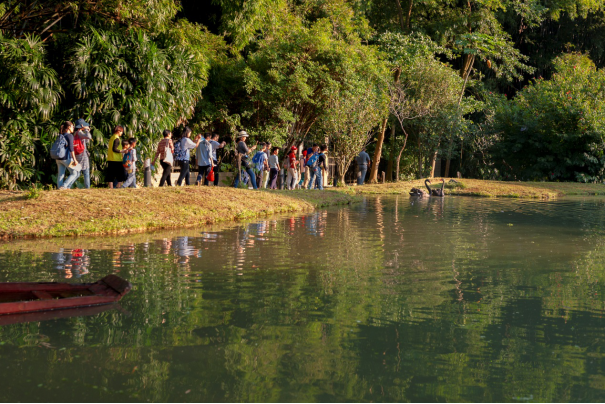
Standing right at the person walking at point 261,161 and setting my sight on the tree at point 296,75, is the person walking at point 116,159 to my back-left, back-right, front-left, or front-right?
back-left

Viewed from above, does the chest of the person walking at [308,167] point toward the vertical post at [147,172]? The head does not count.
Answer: no

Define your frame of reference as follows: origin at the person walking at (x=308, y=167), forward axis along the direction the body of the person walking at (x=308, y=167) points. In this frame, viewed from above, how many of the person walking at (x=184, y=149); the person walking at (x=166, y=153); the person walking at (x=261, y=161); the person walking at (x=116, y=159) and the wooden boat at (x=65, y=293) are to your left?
0

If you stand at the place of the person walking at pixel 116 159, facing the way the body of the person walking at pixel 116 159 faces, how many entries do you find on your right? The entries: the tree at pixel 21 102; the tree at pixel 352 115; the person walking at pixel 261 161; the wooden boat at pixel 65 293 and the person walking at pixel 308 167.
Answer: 1

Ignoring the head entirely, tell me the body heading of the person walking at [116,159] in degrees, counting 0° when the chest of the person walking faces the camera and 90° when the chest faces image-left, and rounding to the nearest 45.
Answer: approximately 270°

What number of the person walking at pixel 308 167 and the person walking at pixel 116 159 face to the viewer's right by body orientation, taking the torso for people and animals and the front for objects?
2

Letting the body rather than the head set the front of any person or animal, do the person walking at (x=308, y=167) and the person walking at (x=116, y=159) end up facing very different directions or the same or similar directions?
same or similar directions

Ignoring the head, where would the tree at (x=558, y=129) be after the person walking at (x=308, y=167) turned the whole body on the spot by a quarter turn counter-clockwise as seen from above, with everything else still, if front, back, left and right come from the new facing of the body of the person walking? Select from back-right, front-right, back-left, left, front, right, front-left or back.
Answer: front-right

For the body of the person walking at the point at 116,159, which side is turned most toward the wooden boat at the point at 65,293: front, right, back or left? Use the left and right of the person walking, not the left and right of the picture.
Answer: right

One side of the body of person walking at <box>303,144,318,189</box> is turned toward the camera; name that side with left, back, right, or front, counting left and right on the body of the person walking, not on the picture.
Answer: right
